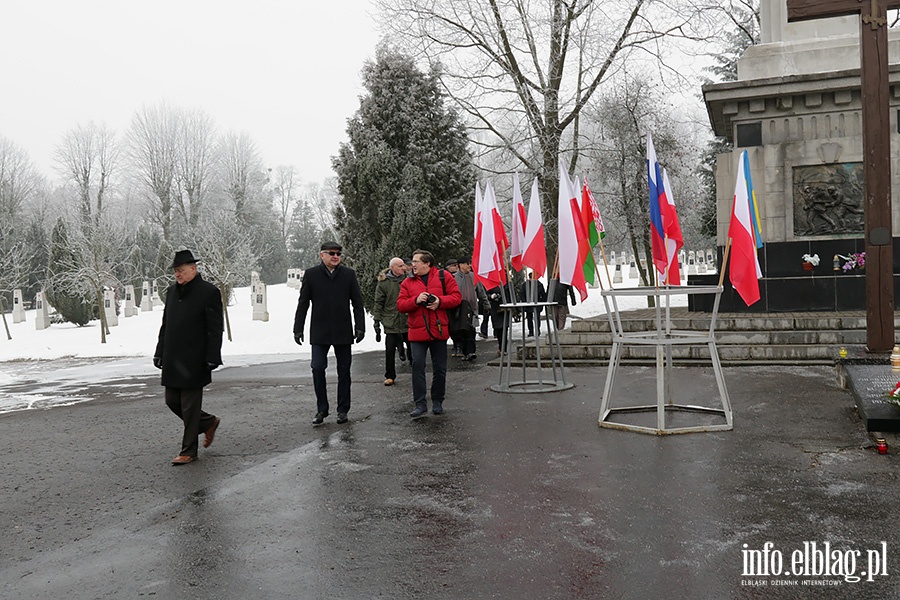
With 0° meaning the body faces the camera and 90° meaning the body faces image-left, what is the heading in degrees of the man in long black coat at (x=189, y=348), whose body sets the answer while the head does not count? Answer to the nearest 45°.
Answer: approximately 45°

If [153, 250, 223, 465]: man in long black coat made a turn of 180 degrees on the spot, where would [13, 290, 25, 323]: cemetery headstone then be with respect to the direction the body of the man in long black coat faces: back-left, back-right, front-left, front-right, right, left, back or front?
front-left

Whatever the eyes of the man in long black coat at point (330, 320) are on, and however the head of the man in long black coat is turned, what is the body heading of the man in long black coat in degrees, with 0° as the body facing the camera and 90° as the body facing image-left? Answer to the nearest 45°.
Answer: approximately 0°

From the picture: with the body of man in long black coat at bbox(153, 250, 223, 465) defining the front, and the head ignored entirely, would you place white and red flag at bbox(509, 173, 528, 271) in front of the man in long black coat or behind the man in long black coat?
behind

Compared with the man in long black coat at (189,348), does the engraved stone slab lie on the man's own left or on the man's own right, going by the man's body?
on the man's own left

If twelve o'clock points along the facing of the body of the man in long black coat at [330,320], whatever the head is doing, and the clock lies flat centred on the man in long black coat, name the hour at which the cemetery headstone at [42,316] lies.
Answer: The cemetery headstone is roughly at 5 o'clock from the man in long black coat.

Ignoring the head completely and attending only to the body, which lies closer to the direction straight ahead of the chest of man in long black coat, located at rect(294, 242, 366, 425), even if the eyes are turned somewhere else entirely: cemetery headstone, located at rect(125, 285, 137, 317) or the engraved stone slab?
the engraved stone slab

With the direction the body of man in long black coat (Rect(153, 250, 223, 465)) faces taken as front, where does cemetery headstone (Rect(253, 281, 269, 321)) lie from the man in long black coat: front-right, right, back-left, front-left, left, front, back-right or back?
back-right

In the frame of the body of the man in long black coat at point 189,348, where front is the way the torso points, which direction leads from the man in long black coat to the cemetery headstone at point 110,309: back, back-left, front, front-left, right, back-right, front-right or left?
back-right

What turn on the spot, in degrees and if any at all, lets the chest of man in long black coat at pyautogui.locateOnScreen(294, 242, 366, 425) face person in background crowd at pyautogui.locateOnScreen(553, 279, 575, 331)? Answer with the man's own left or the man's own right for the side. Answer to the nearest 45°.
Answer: approximately 135° to the man's own left

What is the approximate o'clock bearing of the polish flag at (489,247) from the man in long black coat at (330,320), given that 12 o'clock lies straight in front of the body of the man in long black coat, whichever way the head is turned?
The polish flag is roughly at 8 o'clock from the man in long black coat.

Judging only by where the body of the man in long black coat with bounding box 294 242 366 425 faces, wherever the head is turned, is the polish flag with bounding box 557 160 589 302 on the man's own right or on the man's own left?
on the man's own left

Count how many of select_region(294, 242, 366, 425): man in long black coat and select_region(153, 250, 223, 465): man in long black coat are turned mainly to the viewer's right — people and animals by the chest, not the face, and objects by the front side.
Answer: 0
